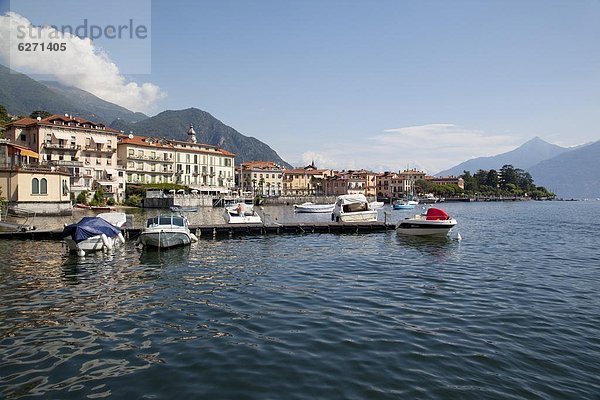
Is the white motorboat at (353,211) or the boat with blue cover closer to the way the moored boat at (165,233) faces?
the boat with blue cover

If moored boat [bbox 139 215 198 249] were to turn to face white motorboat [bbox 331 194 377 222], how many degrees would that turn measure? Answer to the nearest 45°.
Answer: approximately 135° to its left

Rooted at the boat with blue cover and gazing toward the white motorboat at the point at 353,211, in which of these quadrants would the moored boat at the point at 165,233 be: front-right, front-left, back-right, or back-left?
front-right

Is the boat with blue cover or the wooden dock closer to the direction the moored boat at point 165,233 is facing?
the boat with blue cover

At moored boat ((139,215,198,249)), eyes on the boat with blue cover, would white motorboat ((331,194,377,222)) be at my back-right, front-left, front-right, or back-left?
back-right

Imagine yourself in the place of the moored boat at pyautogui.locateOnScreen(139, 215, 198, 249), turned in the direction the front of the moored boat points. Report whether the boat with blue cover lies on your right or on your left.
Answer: on your right

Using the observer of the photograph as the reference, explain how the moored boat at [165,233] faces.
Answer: facing the viewer
